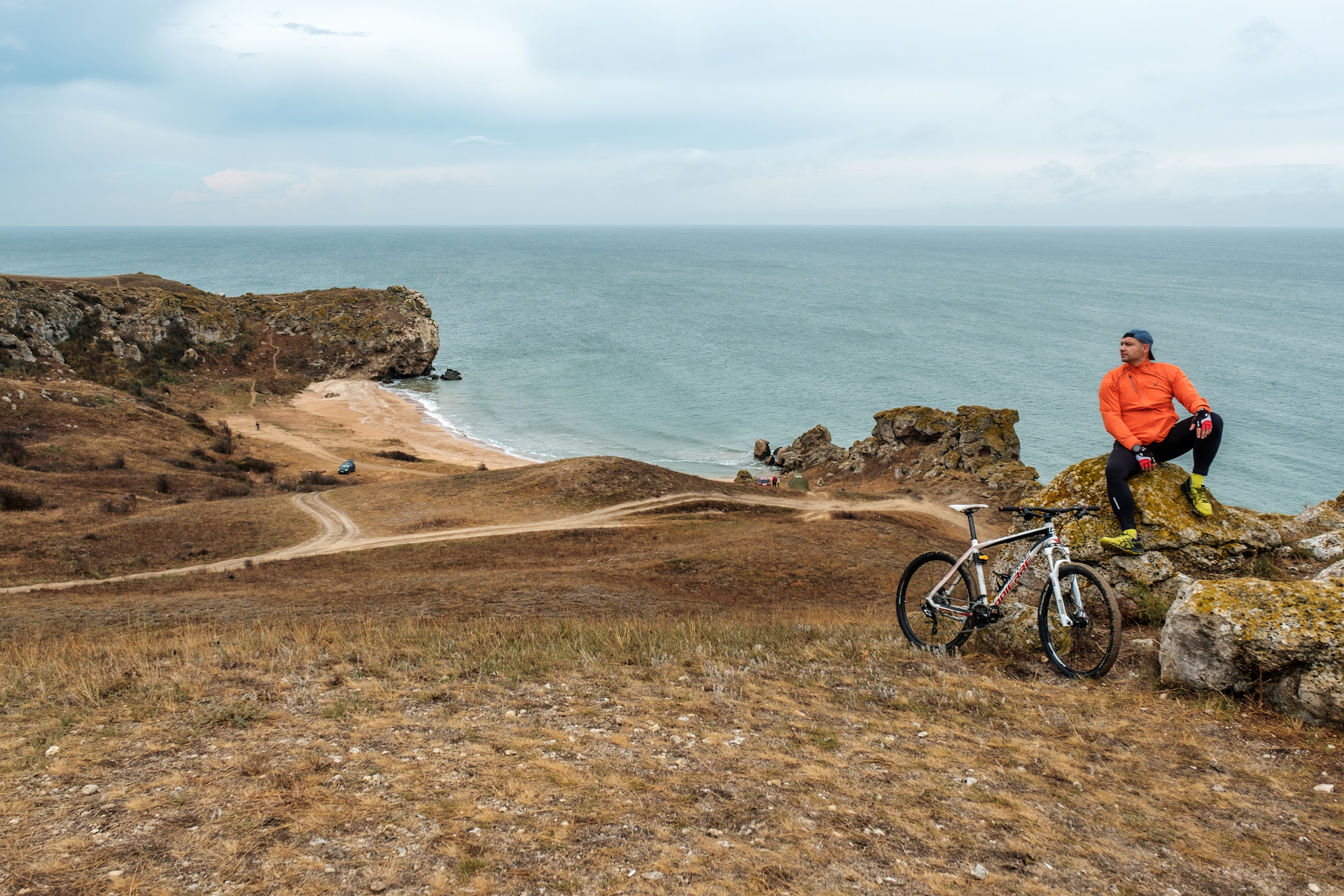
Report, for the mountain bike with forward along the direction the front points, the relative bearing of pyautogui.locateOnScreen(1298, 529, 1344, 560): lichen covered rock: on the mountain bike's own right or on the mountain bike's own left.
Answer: on the mountain bike's own left

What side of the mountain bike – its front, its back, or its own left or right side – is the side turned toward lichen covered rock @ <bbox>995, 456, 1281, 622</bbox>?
left

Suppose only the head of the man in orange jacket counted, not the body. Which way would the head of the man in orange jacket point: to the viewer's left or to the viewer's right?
to the viewer's left

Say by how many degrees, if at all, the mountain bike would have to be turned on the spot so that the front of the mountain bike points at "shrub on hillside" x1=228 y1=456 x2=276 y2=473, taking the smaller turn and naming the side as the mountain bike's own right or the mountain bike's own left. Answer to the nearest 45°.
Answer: approximately 180°

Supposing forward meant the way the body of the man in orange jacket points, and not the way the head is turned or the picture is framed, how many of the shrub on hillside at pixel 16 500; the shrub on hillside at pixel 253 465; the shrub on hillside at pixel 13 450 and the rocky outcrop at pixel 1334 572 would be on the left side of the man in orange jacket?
1

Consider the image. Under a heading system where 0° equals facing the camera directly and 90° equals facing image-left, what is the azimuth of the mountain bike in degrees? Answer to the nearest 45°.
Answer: approximately 315°

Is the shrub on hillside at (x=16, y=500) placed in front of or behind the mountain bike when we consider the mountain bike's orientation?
behind

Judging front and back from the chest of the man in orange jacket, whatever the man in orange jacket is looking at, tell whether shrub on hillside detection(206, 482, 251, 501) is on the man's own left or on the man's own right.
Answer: on the man's own right

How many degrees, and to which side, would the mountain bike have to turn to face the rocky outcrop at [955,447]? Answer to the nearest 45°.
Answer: approximately 135° to its left
